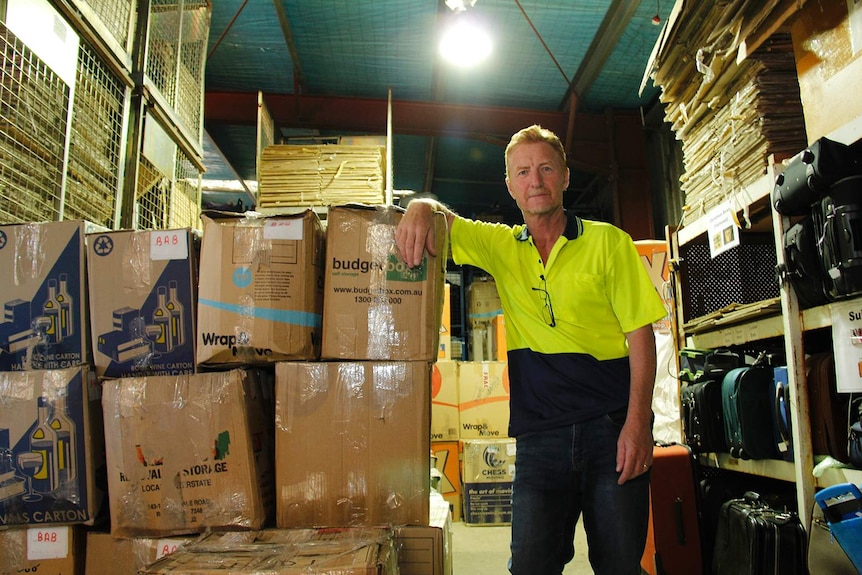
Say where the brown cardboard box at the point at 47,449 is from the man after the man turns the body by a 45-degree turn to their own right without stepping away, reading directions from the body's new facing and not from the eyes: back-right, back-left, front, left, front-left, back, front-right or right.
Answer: front-right

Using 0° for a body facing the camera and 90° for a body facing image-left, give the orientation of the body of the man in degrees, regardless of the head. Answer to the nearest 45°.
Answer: approximately 0°

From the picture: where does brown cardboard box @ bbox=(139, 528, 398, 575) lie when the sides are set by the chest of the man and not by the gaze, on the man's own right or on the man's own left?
on the man's own right

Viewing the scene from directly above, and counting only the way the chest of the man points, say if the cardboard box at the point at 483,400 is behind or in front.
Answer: behind

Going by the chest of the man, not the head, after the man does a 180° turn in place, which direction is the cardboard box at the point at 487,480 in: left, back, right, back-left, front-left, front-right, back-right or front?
front

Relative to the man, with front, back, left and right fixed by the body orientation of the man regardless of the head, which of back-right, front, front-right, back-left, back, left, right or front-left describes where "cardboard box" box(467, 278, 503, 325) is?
back

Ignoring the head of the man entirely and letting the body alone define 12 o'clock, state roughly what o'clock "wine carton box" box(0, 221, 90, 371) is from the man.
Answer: The wine carton box is roughly at 3 o'clock from the man.

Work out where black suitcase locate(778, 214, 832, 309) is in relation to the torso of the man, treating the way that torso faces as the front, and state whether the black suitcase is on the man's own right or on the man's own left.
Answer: on the man's own left

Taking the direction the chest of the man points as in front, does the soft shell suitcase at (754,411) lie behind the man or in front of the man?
behind

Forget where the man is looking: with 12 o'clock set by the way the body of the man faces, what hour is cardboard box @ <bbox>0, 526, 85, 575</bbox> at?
The cardboard box is roughly at 3 o'clock from the man.

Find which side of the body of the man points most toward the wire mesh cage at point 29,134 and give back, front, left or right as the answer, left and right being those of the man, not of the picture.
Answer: right

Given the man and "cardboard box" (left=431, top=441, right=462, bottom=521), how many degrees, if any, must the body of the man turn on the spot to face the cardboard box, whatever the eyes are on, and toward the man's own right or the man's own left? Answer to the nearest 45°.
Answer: approximately 180°
